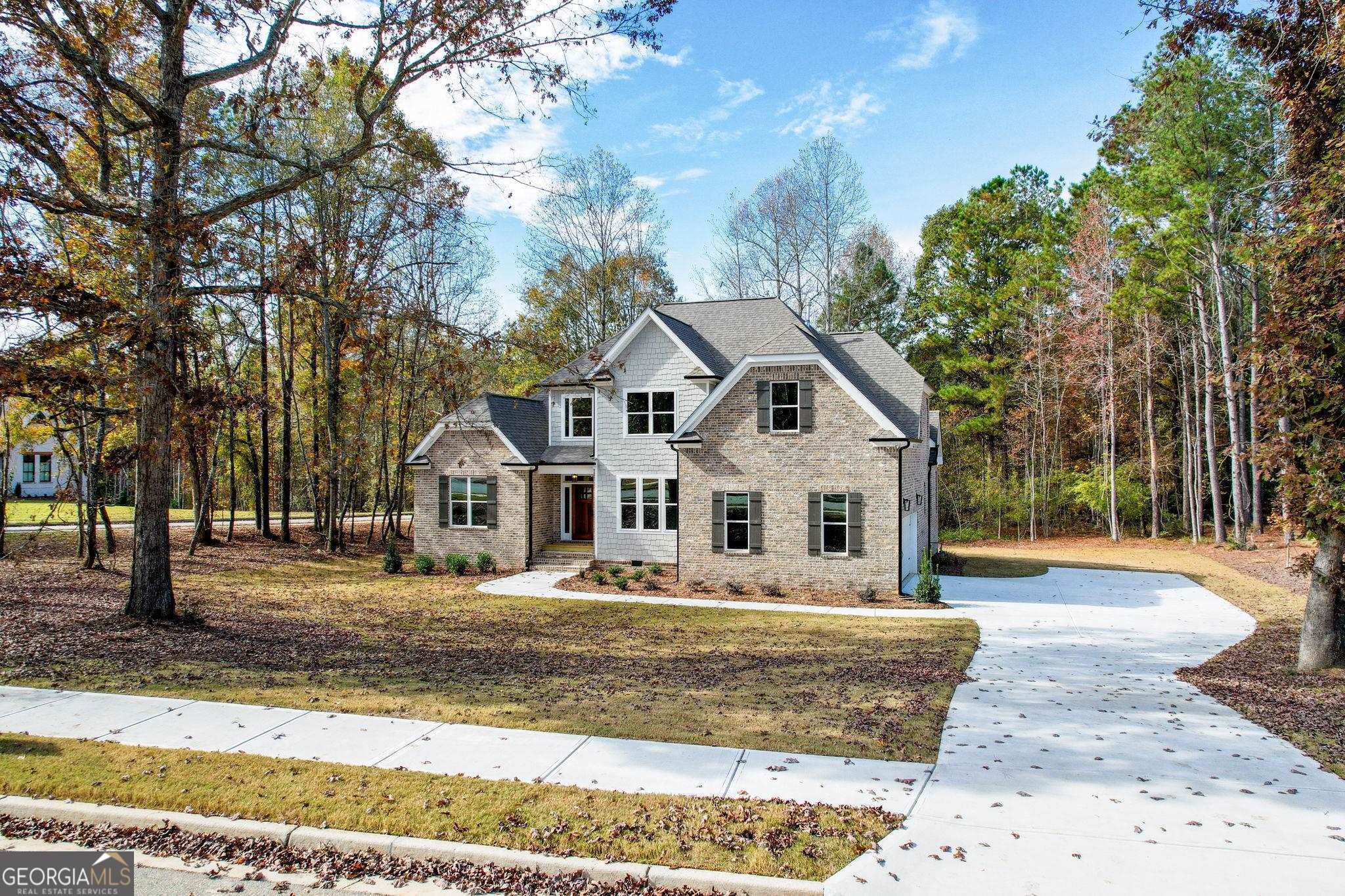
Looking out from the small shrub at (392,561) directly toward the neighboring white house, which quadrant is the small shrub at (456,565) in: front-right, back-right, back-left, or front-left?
back-right

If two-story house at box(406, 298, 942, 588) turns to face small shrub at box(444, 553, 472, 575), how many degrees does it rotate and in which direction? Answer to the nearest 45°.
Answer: approximately 90° to its right

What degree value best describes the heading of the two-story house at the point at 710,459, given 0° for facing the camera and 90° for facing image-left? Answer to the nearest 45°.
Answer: approximately 0°

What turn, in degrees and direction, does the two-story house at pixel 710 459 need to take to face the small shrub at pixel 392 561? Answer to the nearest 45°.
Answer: approximately 90° to its right
